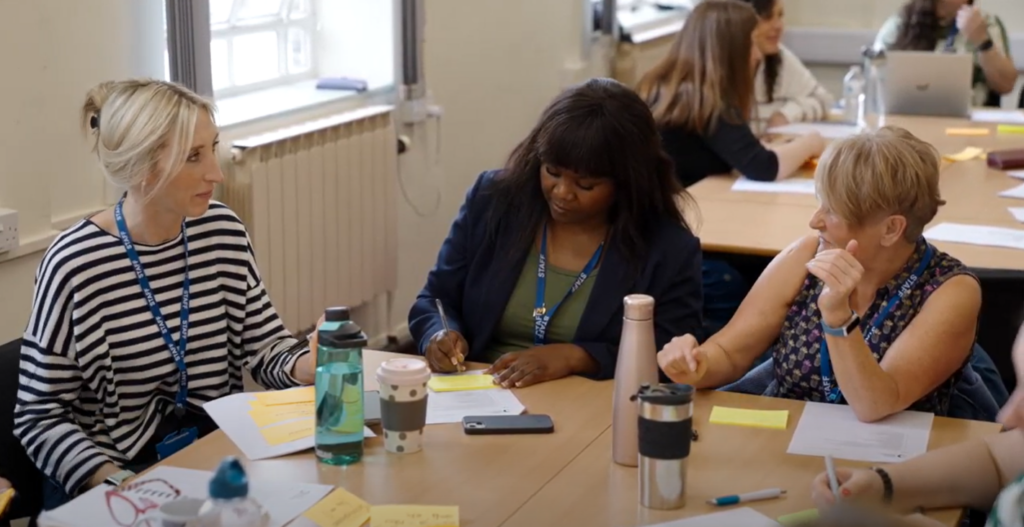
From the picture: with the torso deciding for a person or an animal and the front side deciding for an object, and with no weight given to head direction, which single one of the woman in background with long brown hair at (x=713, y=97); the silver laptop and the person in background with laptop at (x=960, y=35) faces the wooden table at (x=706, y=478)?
the person in background with laptop

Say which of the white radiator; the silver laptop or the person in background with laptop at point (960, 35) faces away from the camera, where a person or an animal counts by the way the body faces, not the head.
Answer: the silver laptop

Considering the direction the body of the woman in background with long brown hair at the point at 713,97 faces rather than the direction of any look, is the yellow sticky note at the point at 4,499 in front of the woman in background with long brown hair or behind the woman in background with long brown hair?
behind

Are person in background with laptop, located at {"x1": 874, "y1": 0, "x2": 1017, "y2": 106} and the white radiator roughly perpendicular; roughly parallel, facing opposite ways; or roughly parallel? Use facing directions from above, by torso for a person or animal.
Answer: roughly perpendicular

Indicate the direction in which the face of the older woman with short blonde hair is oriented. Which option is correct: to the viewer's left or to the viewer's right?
to the viewer's left

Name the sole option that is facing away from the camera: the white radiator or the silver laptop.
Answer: the silver laptop

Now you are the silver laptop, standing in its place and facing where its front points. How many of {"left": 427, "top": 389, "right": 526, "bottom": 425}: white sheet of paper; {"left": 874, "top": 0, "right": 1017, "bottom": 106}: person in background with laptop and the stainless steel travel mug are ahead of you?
1

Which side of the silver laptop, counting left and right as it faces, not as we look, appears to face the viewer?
back

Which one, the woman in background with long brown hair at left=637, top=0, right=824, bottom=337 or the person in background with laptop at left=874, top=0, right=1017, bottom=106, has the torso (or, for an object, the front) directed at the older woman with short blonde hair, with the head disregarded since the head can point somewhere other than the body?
the person in background with laptop

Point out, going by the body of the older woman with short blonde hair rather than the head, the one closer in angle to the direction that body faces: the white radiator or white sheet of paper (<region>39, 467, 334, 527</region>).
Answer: the white sheet of paper

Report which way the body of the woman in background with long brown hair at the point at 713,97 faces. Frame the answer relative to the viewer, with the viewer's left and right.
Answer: facing away from the viewer and to the right of the viewer
